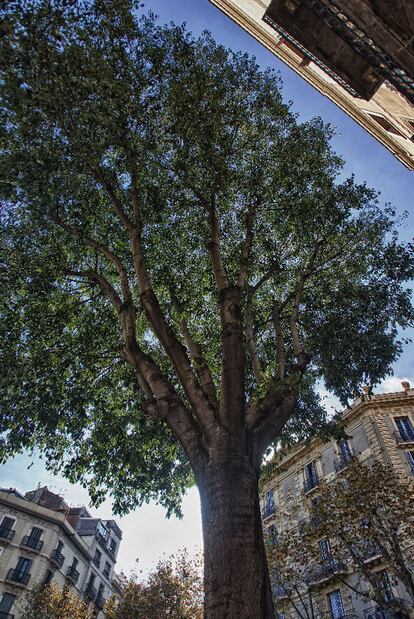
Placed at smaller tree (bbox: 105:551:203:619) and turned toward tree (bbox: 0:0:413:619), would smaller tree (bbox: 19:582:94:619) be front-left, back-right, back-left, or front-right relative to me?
back-right

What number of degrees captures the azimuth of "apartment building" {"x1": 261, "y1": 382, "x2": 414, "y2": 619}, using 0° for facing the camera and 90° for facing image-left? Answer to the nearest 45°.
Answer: approximately 45°

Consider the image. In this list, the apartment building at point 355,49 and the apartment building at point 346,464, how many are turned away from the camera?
0

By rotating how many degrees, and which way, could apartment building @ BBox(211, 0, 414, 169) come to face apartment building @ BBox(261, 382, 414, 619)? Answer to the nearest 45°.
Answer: approximately 90° to its right

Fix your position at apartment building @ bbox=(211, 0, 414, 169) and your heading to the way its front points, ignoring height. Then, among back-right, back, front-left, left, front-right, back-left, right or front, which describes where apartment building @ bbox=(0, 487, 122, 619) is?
front-right

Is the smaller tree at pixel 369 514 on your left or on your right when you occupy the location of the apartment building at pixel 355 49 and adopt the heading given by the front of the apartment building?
on your right

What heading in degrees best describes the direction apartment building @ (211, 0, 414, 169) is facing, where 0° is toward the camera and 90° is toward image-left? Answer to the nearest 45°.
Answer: approximately 45°

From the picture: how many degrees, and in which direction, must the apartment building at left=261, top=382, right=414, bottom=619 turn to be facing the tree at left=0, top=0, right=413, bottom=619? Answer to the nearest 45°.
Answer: approximately 45° to its left

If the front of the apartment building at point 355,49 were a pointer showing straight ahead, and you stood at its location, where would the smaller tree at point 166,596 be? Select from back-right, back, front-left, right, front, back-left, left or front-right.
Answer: front-right
